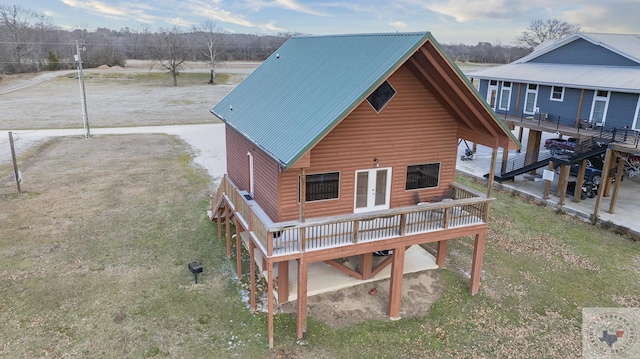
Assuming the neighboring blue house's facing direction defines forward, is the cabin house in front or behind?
in front

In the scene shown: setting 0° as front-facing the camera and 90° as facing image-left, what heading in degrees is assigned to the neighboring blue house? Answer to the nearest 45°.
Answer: approximately 0°
